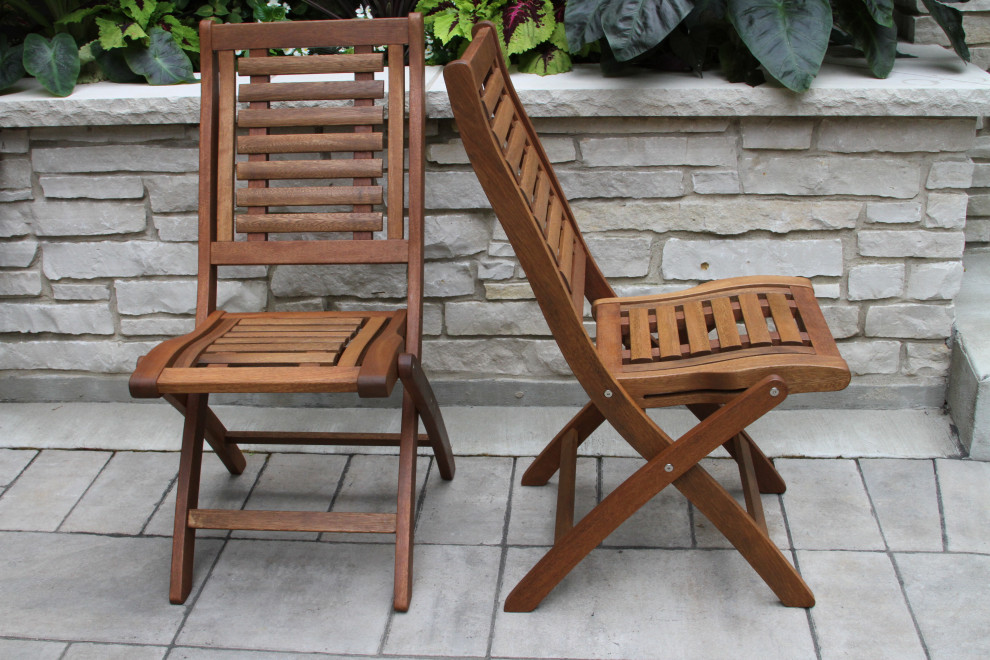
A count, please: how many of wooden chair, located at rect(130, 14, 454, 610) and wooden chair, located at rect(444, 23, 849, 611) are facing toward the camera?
1

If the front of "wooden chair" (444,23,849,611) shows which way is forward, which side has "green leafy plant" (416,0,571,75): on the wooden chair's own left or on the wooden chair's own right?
on the wooden chair's own left

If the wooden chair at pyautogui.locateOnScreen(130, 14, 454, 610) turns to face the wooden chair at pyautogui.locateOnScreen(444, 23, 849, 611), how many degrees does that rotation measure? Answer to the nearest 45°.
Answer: approximately 45° to its left

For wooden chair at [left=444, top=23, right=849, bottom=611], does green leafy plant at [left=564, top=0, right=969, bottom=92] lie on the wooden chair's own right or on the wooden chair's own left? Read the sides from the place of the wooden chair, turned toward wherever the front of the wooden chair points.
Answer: on the wooden chair's own left

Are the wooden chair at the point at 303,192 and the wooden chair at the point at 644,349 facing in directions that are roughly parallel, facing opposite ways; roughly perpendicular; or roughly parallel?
roughly perpendicular

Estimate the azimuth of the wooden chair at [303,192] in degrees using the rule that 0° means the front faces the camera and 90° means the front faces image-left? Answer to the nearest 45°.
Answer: approximately 0°

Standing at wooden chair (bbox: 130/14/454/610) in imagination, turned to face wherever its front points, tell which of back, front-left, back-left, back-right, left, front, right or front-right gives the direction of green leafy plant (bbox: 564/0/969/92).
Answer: left

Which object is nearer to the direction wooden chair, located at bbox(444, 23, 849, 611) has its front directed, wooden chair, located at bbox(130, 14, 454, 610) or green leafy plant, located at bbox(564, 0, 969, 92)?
the green leafy plant

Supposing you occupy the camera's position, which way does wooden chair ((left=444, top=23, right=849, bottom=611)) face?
facing to the right of the viewer
